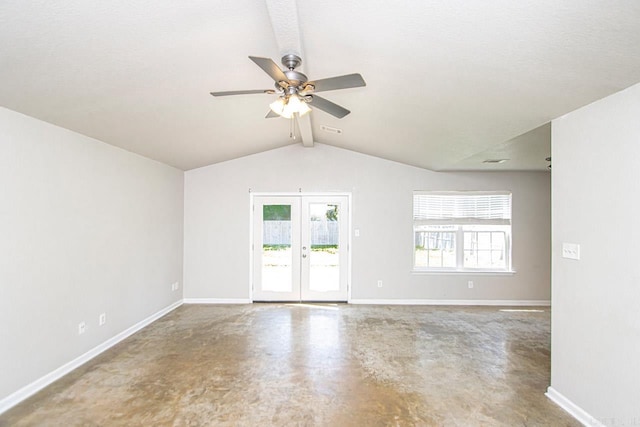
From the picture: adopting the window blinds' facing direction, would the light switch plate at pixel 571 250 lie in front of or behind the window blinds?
in front

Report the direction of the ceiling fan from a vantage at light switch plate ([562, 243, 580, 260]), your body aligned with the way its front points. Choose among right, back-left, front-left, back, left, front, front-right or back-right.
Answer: front

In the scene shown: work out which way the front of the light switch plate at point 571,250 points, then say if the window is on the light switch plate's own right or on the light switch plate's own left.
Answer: on the light switch plate's own right

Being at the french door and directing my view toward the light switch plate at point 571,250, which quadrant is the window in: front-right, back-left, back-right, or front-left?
front-left

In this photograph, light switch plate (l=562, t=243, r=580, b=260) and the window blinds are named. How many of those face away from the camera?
0

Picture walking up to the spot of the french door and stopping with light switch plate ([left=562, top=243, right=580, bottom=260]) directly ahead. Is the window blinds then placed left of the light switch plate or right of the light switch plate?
left

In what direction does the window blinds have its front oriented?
toward the camera

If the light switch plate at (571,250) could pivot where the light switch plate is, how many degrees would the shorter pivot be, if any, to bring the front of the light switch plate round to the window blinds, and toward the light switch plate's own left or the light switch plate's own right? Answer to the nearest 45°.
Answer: approximately 90° to the light switch plate's own right

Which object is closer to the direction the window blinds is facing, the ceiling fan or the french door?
the ceiling fan

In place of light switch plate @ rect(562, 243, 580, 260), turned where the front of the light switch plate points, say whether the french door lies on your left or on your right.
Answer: on your right

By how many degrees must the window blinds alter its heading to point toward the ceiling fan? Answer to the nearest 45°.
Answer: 0° — it already faces it

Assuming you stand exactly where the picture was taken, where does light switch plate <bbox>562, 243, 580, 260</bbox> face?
facing the viewer and to the left of the viewer
